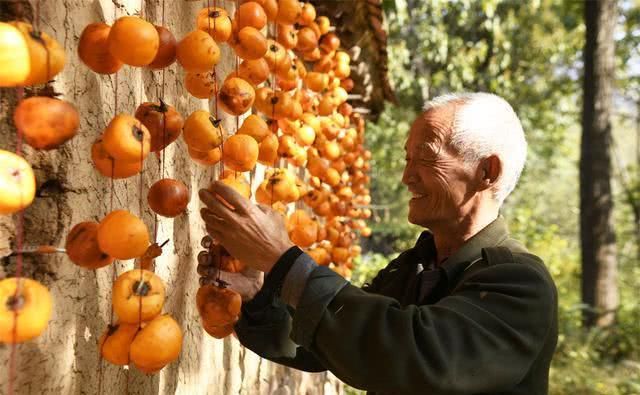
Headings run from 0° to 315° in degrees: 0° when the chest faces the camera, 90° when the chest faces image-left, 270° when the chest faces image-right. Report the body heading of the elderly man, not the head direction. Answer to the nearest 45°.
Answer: approximately 90°

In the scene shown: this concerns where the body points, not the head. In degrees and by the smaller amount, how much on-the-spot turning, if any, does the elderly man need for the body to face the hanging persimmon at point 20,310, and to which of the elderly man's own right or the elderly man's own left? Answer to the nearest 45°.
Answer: approximately 45° to the elderly man's own left

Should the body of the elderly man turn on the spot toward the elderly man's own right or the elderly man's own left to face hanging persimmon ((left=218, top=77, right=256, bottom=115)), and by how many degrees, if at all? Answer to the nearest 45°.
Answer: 0° — they already face it
